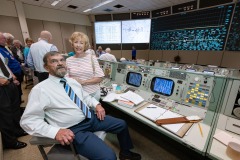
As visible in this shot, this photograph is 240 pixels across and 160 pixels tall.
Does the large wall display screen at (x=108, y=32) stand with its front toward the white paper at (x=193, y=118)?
yes

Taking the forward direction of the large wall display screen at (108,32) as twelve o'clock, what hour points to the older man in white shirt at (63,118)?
The older man in white shirt is roughly at 12 o'clock from the large wall display screen.

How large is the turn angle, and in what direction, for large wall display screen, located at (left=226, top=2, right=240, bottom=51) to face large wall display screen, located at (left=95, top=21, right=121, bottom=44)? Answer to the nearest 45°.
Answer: approximately 45° to its right

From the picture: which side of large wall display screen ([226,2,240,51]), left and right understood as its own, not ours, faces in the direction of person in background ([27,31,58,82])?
front

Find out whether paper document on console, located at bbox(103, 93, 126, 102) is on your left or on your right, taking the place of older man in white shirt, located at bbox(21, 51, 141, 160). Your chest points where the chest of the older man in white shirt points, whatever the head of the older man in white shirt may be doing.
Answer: on your left

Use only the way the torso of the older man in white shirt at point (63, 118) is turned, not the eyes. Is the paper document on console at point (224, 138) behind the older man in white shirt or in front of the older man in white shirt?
in front

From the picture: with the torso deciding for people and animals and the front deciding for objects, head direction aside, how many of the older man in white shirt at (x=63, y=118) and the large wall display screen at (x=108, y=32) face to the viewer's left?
0

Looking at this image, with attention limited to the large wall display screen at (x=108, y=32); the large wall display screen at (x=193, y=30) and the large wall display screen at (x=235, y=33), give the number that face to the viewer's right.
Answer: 0

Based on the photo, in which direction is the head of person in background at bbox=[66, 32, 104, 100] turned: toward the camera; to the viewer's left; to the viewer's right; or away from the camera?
toward the camera

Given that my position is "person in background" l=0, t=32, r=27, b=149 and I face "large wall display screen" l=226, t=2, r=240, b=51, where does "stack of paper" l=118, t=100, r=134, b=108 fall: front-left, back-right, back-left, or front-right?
front-right

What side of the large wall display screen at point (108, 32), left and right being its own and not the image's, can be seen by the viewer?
front

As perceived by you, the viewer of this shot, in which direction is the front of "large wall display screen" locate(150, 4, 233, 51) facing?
facing the viewer and to the left of the viewer

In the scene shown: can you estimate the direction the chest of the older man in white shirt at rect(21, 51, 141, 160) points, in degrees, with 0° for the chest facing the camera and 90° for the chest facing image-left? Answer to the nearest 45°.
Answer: approximately 315°

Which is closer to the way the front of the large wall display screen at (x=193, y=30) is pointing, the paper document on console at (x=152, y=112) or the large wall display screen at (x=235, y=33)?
the paper document on console

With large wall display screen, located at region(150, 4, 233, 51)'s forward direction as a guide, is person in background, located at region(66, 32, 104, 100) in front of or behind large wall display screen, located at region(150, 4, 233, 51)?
in front

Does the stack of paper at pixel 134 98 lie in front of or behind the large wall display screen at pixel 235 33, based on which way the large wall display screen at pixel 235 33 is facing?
in front
